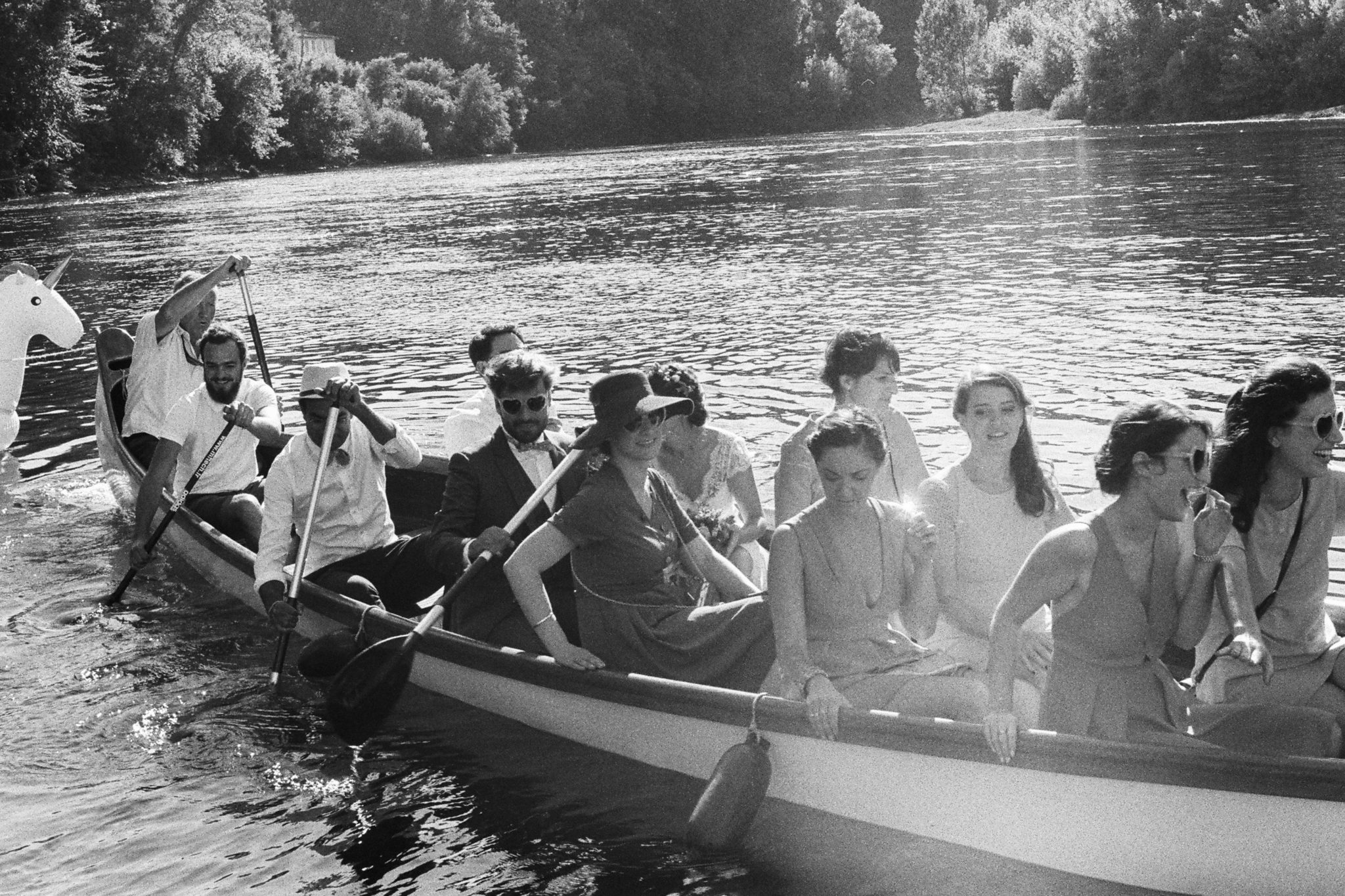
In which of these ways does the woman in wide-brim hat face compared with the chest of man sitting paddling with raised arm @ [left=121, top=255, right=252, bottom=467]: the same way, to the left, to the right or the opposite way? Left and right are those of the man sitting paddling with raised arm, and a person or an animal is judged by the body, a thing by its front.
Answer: the same way

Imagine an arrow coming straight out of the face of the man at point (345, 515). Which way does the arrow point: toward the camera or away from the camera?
toward the camera

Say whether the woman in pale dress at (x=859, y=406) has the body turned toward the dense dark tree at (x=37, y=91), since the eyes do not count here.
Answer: no

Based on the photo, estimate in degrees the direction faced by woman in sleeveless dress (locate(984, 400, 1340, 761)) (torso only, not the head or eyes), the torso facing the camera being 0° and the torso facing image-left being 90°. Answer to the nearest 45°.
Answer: approximately 315°

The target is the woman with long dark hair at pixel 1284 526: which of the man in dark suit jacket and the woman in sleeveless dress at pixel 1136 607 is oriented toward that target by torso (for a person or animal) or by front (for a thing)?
the man in dark suit jacket

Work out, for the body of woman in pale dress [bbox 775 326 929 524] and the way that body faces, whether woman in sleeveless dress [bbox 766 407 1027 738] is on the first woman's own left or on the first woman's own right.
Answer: on the first woman's own right

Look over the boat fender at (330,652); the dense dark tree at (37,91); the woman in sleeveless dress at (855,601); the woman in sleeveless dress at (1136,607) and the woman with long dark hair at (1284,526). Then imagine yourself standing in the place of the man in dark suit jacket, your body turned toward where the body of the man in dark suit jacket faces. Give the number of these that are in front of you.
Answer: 3

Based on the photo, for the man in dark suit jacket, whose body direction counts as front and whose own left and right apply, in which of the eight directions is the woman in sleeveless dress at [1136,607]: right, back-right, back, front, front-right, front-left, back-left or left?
front

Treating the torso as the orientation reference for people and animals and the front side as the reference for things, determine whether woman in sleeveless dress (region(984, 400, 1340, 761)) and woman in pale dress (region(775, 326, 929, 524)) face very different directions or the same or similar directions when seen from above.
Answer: same or similar directions

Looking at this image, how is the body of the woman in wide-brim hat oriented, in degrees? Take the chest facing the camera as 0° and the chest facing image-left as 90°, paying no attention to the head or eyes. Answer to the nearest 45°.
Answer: approximately 315°

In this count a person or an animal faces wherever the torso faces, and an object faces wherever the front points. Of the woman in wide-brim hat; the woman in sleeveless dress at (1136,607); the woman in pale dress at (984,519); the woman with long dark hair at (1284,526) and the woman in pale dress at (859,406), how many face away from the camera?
0

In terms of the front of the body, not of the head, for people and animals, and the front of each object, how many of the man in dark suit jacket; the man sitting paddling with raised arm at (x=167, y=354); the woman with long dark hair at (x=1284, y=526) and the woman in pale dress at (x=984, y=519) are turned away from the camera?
0

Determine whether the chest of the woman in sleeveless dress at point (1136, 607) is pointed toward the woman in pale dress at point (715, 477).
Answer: no

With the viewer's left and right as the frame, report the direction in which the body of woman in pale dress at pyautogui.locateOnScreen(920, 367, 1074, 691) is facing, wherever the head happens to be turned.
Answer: facing the viewer

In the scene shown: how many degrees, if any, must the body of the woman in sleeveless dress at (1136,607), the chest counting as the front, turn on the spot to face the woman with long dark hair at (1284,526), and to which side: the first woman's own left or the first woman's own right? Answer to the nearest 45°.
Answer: approximately 90° to the first woman's own left

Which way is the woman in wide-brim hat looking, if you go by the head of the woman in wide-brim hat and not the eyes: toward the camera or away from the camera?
toward the camera

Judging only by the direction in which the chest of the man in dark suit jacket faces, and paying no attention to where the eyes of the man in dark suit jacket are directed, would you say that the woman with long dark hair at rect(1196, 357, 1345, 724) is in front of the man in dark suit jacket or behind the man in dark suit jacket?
in front

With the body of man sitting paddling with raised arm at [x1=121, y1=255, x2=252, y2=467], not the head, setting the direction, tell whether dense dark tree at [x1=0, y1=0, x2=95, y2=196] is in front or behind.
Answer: behind

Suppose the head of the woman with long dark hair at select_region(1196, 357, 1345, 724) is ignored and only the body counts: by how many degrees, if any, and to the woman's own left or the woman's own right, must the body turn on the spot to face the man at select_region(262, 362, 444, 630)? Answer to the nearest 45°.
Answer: approximately 135° to the woman's own right

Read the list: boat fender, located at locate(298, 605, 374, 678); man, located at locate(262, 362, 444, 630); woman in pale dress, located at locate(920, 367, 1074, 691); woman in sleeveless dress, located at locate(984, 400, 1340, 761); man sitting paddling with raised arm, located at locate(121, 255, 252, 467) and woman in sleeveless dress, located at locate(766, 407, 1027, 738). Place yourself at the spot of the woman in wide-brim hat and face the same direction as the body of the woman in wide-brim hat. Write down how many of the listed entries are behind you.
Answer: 3

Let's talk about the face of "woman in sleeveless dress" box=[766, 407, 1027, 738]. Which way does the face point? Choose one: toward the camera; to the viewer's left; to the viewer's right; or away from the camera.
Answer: toward the camera

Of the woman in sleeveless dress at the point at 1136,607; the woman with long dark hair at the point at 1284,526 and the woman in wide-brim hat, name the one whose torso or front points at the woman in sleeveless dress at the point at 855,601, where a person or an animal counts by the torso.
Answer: the woman in wide-brim hat

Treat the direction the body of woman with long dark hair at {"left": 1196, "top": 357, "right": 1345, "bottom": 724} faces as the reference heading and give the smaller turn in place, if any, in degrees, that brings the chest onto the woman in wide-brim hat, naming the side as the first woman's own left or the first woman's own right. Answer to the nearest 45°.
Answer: approximately 135° to the first woman's own right
